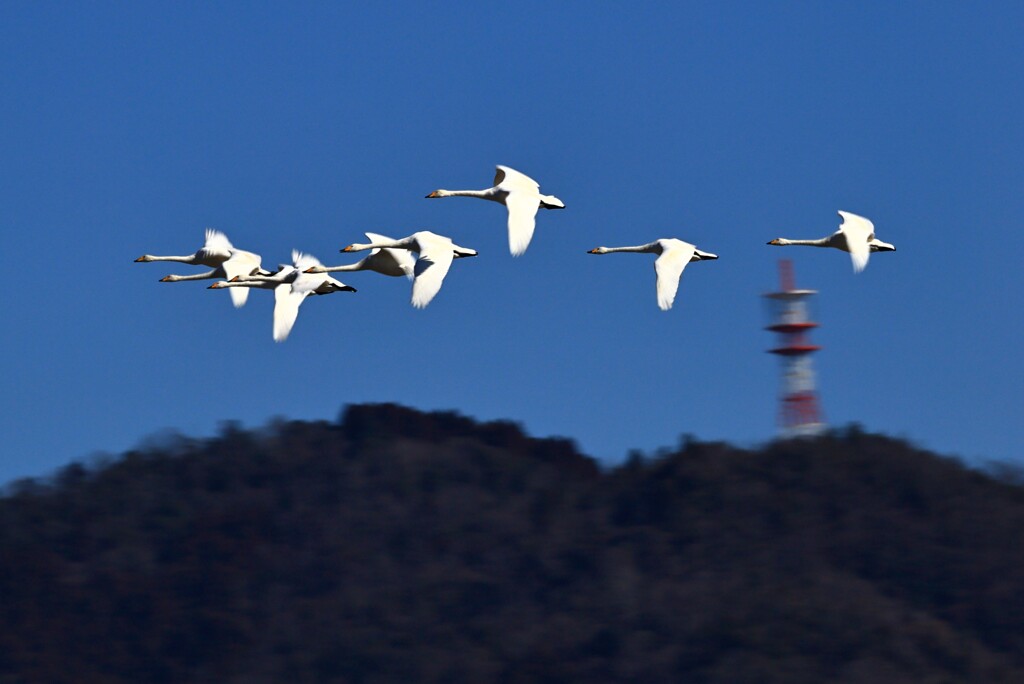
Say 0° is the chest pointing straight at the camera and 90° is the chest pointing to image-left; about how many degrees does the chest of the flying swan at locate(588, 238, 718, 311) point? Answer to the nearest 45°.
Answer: approximately 90°

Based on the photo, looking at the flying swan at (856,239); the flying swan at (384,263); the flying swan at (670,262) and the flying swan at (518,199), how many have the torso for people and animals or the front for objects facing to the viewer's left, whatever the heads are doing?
4

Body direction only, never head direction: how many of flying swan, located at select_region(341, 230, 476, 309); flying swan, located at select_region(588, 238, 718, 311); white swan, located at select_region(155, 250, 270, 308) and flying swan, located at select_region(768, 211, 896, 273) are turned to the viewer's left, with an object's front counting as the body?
4

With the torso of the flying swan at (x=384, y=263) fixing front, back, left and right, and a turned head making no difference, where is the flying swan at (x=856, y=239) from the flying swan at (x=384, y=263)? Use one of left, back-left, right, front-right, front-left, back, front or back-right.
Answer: back

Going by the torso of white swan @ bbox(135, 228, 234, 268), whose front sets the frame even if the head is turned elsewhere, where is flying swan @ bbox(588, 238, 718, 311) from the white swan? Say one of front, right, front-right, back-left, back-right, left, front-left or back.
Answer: back-left

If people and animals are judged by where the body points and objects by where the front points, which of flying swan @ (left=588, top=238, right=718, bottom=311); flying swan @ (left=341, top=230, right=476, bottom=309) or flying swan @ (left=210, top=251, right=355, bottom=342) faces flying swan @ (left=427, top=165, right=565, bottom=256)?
flying swan @ (left=588, top=238, right=718, bottom=311)

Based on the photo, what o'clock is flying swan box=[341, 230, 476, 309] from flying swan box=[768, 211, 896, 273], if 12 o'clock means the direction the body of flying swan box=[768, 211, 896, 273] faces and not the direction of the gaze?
flying swan box=[341, 230, 476, 309] is roughly at 11 o'clock from flying swan box=[768, 211, 896, 273].

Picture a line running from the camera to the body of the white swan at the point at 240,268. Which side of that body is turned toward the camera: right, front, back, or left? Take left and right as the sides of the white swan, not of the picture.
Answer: left

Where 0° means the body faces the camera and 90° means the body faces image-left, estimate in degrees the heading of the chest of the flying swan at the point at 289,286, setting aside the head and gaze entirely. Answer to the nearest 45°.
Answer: approximately 90°

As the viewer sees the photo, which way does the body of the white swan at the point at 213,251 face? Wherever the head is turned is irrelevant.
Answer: to the viewer's left

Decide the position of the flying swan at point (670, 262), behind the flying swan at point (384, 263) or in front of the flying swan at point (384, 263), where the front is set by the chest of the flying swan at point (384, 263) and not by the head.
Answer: behind

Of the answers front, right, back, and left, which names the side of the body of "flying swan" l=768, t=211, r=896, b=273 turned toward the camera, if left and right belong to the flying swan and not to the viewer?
left

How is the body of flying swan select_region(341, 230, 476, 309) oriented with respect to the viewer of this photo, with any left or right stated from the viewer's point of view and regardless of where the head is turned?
facing to the left of the viewer

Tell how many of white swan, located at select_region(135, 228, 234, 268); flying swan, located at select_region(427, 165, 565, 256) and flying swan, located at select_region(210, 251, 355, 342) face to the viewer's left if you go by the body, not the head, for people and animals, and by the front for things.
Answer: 3
